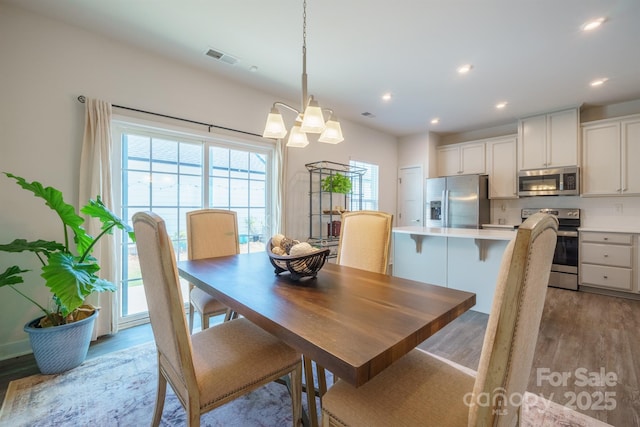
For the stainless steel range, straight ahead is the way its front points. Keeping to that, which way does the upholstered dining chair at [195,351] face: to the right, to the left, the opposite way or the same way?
the opposite way

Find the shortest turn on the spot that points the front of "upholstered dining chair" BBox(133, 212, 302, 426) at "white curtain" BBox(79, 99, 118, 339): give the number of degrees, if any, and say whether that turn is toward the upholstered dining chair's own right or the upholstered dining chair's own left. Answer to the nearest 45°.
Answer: approximately 90° to the upholstered dining chair's own left

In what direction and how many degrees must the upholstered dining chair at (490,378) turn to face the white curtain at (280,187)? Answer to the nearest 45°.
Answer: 0° — it already faces it

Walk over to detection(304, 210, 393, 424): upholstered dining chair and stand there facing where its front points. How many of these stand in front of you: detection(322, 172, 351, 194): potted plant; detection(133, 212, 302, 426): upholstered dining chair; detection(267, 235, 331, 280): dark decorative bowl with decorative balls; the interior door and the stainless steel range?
2

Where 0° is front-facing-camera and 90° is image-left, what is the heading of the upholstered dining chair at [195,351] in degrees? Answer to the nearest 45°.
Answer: approximately 225°

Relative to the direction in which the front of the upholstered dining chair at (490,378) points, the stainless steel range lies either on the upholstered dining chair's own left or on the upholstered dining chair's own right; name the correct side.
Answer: on the upholstered dining chair's own right

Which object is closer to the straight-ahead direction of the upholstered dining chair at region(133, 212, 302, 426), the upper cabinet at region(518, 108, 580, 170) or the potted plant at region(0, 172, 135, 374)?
the upper cabinet
